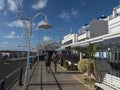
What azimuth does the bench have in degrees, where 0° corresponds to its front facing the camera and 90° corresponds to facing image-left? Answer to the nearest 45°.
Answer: approximately 45°
